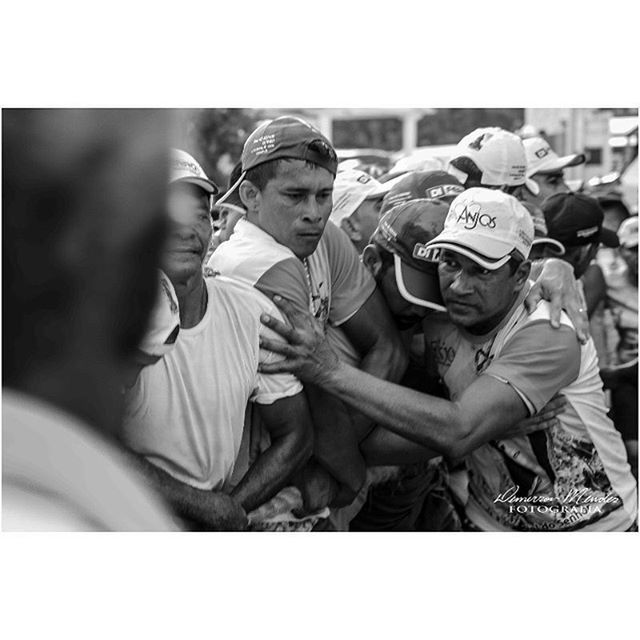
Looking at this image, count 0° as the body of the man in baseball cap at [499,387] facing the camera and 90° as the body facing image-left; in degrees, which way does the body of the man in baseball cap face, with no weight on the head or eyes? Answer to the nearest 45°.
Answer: approximately 45°
